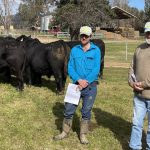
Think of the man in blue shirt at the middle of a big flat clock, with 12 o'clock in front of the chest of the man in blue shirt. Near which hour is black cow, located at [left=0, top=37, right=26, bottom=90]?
The black cow is roughly at 5 o'clock from the man in blue shirt.

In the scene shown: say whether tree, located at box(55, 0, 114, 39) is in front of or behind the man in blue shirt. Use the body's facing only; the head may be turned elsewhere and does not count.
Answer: behind

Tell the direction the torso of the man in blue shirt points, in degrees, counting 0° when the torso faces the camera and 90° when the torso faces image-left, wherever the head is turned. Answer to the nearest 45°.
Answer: approximately 0°
